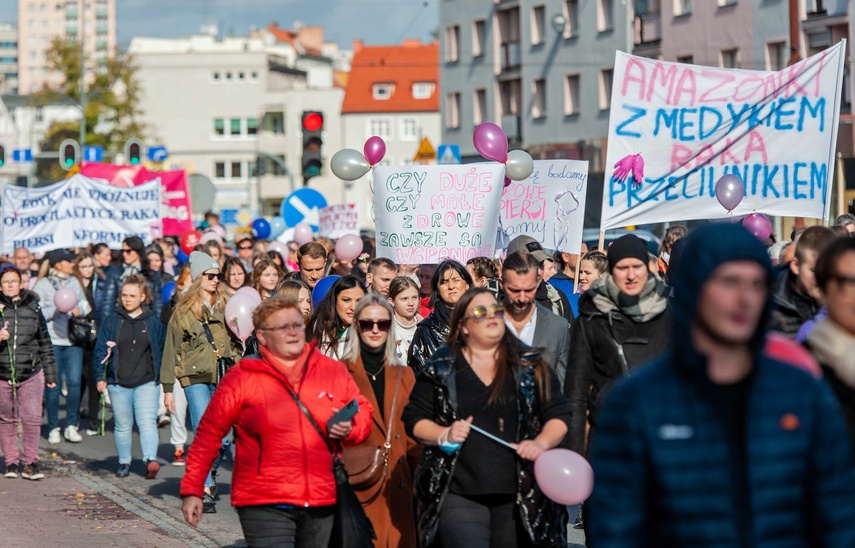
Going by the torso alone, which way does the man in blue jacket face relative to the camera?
toward the camera

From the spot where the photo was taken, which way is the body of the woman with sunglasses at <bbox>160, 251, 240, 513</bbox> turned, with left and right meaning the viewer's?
facing the viewer and to the right of the viewer

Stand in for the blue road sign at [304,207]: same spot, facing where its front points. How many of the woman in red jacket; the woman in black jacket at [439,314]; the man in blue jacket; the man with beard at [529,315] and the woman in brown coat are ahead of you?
5

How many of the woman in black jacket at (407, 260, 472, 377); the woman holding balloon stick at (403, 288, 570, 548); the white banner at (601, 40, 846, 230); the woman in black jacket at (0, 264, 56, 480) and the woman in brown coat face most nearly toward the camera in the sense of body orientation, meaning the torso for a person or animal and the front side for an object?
5

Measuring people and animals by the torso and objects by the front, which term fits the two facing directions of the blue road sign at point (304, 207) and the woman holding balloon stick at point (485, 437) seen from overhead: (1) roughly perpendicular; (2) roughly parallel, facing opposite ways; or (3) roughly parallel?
roughly parallel

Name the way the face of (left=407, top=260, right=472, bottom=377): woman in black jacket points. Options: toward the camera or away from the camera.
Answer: toward the camera

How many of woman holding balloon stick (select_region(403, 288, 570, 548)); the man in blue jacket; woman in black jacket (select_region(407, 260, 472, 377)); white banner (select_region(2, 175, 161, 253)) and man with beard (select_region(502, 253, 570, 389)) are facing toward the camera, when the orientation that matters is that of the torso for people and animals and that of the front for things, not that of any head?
5

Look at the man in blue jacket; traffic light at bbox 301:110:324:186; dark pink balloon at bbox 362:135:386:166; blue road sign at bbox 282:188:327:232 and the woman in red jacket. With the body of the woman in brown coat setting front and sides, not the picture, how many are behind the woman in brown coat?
3

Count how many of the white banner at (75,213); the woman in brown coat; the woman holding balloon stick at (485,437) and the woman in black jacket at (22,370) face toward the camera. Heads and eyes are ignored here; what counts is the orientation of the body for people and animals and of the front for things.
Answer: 4

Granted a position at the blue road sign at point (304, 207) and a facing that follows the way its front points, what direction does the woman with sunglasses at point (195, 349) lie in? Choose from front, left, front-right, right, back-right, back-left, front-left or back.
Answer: front

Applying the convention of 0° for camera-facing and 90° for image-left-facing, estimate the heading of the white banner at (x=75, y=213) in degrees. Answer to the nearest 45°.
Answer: approximately 0°

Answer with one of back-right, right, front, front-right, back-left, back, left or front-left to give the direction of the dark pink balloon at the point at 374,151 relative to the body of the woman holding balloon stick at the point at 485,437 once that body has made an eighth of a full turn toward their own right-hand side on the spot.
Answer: back-right

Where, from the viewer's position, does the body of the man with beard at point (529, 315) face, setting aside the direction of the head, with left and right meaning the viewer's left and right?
facing the viewer

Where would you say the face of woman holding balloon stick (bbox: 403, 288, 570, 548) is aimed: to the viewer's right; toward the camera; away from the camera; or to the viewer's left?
toward the camera

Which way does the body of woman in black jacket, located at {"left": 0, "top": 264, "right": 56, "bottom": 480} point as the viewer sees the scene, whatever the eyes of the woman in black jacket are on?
toward the camera

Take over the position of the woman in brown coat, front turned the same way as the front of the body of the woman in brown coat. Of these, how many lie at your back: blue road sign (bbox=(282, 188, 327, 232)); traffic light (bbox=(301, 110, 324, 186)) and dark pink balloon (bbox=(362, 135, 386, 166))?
3

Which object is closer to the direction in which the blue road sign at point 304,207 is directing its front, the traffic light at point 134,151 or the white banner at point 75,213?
the white banner
